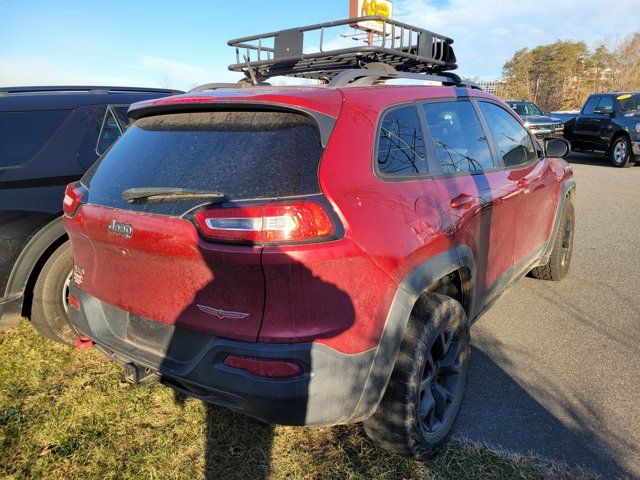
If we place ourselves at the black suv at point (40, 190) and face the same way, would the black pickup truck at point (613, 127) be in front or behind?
in front

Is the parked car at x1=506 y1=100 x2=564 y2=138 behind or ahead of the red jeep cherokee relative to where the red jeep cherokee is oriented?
ahead

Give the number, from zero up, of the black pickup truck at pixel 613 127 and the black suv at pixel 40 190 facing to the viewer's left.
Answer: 0

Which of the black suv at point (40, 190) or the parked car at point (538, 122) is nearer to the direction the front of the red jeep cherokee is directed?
the parked car

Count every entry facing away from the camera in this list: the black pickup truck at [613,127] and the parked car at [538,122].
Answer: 0

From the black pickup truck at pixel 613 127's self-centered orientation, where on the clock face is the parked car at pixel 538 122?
The parked car is roughly at 6 o'clock from the black pickup truck.

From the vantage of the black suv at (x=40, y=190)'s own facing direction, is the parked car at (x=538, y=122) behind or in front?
in front

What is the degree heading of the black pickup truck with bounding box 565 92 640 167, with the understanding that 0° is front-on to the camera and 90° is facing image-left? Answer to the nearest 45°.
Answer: approximately 315°

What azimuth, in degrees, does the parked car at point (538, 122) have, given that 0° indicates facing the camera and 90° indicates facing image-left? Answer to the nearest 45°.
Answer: approximately 315°

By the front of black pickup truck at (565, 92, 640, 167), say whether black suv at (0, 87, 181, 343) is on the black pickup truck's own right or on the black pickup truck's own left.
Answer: on the black pickup truck's own right

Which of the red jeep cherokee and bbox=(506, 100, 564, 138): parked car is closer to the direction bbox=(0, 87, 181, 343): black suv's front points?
the parked car

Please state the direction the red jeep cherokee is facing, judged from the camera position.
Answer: facing away from the viewer and to the right of the viewer

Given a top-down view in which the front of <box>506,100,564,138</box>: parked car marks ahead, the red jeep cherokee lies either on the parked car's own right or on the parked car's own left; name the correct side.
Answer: on the parked car's own right
